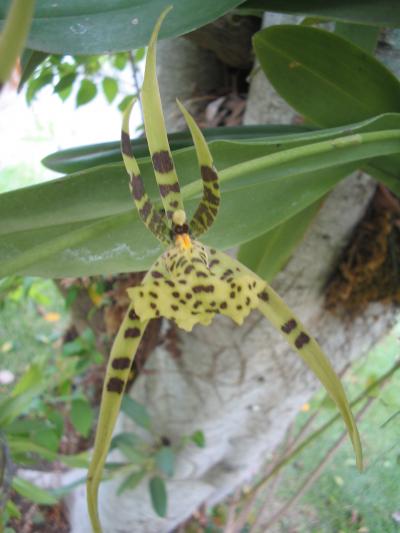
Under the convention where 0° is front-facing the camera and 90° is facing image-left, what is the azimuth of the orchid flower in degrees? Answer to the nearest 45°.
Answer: approximately 0°

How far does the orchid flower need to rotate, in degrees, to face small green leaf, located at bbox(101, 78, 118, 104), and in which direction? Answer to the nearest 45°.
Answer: approximately 180°
